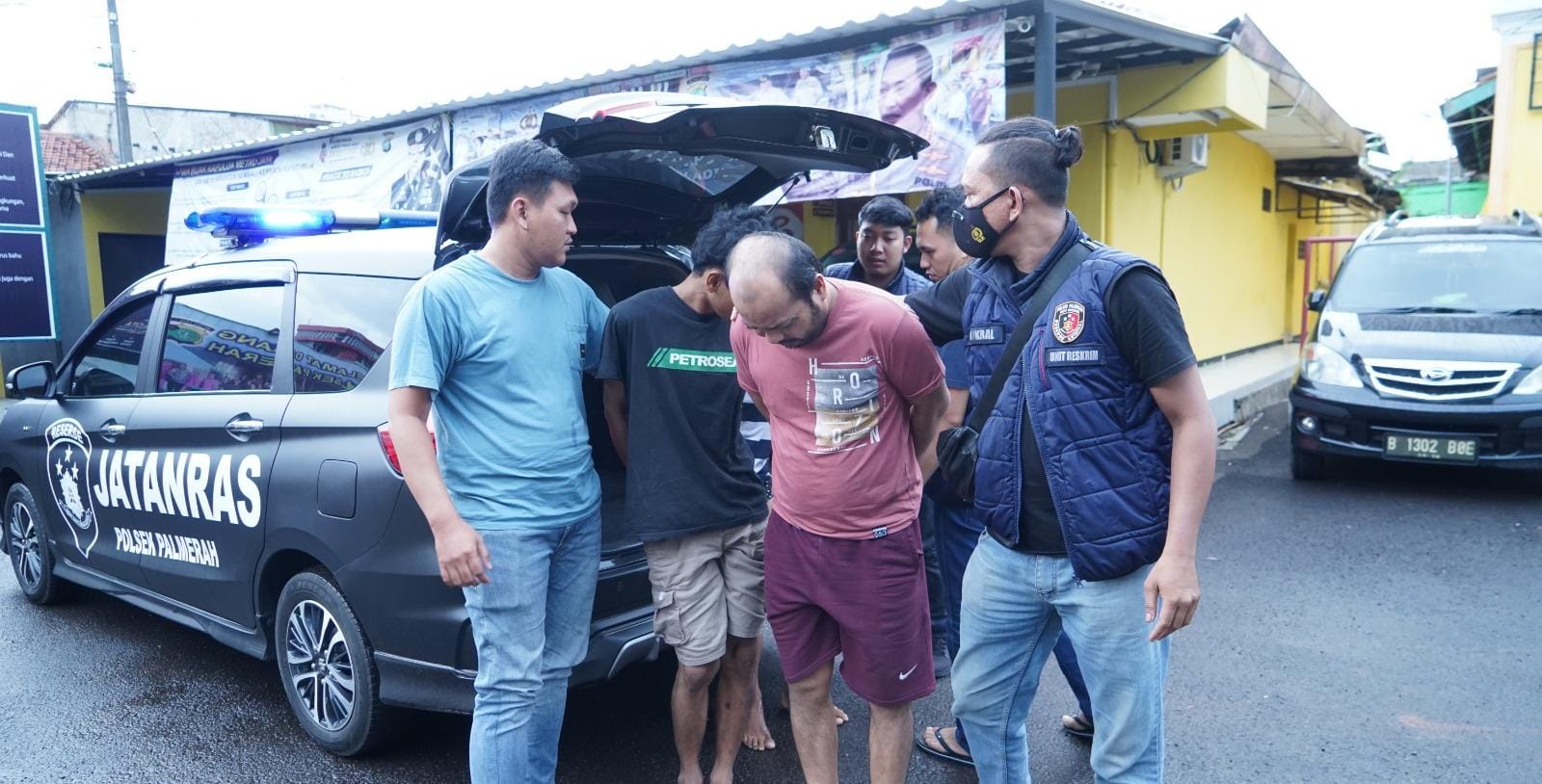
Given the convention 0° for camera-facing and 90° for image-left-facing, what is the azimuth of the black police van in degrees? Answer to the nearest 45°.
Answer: approximately 135°

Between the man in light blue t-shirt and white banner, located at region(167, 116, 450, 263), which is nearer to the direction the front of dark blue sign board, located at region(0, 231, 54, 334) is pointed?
the man in light blue t-shirt

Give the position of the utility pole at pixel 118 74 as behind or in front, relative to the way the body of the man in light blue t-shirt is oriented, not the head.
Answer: behind

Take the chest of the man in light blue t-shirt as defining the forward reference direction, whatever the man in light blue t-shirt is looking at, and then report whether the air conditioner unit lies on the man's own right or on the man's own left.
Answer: on the man's own left

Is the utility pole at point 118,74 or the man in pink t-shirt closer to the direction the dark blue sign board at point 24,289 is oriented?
the man in pink t-shirt

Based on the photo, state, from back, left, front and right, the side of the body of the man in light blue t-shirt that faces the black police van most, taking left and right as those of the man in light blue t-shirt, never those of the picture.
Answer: back

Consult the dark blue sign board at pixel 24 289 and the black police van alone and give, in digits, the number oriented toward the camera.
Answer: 1

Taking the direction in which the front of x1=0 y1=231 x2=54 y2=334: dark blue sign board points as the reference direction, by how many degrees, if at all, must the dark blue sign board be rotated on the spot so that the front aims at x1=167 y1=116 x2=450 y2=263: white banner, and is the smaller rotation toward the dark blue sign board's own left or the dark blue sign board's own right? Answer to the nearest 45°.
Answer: approximately 45° to the dark blue sign board's own left

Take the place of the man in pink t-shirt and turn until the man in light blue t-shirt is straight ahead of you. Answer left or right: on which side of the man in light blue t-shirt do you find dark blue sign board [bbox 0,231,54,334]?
right

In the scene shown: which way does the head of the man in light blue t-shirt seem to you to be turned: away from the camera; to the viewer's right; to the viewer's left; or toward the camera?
to the viewer's right

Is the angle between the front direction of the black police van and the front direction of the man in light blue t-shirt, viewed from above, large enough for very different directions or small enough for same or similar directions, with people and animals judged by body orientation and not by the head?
very different directions

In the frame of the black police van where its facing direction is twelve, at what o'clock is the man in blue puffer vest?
The man in blue puffer vest is roughly at 6 o'clock from the black police van.

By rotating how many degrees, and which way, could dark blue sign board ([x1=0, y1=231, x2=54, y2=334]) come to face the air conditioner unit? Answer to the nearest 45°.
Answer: approximately 45° to its left

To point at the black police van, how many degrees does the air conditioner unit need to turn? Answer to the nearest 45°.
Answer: approximately 45° to its right
